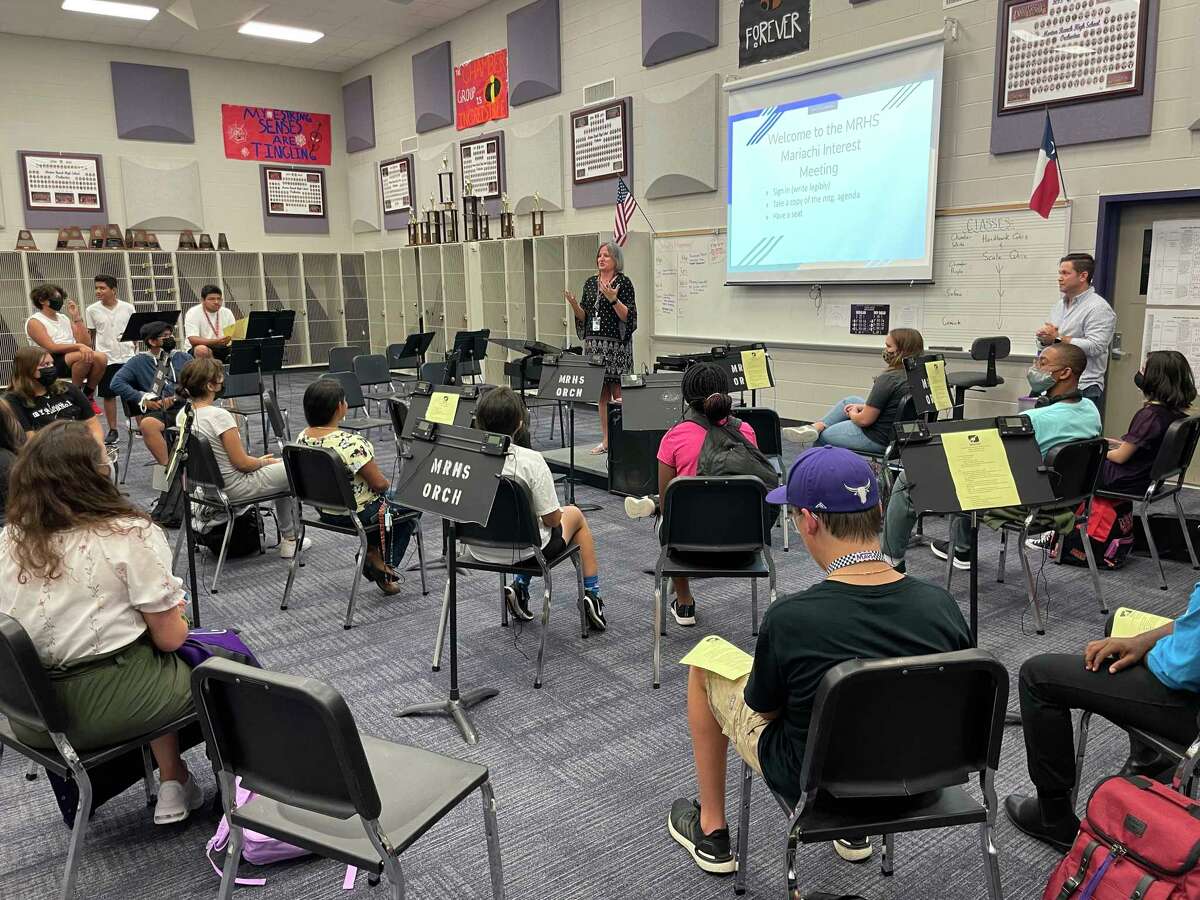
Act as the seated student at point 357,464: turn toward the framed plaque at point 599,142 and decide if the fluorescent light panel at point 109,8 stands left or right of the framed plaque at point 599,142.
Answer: left

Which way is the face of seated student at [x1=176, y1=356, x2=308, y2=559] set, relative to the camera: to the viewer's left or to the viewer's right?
to the viewer's right

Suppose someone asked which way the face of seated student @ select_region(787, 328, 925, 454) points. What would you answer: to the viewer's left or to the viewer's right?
to the viewer's left

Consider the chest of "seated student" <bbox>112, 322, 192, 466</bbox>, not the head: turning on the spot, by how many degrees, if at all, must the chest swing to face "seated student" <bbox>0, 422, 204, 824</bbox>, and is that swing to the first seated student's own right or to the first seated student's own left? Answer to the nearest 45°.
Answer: approximately 45° to the first seated student's own right

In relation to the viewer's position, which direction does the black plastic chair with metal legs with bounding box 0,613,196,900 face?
facing away from the viewer and to the right of the viewer

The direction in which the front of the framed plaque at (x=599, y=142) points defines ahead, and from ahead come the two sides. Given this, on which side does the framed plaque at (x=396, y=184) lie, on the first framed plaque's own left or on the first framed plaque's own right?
on the first framed plaque's own right

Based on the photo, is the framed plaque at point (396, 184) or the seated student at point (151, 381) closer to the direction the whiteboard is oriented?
the seated student

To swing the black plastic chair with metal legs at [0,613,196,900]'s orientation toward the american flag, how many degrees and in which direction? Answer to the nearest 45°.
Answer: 0° — it already faces it

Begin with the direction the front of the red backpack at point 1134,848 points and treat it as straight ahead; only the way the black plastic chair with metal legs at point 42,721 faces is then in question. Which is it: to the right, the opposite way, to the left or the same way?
the opposite way

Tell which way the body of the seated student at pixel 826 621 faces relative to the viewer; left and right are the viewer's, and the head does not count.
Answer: facing away from the viewer and to the left of the viewer

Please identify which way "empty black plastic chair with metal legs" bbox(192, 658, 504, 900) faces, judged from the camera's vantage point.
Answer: facing away from the viewer and to the right of the viewer

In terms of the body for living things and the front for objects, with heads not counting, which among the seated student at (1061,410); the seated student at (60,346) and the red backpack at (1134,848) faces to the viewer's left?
the seated student at (1061,410)

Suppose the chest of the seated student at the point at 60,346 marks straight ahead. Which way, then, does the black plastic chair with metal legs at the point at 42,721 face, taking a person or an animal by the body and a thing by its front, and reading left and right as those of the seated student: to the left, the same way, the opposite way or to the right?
to the left

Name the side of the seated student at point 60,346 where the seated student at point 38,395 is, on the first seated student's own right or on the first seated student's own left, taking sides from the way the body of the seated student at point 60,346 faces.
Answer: on the first seated student's own right

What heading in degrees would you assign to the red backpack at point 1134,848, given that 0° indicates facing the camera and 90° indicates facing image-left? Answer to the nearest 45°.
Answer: approximately 0°

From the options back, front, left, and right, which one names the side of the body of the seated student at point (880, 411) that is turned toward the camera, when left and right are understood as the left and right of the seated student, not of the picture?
left

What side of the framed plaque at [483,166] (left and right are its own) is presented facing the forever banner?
left
